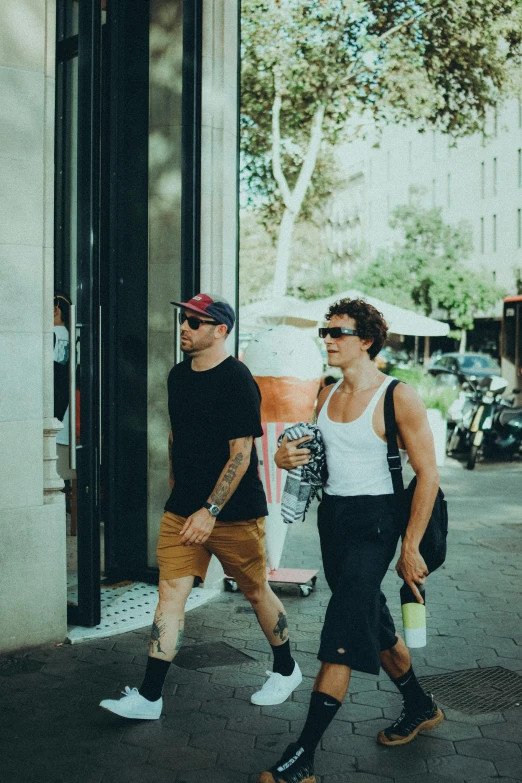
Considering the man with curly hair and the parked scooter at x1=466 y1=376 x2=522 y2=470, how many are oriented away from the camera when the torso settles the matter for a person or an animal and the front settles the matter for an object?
0

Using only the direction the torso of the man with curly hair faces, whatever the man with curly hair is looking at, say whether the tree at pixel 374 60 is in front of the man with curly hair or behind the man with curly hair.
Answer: behind

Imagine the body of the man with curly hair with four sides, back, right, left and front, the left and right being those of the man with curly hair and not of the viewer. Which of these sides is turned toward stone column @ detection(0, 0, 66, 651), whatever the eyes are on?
right

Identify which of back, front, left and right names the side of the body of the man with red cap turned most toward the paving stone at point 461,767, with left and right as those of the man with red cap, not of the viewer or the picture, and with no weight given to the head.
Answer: left

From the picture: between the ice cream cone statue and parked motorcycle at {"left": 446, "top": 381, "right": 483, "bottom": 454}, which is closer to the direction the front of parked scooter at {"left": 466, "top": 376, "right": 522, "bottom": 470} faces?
the ice cream cone statue

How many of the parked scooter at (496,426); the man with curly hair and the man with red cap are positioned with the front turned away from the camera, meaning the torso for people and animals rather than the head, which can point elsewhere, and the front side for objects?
0

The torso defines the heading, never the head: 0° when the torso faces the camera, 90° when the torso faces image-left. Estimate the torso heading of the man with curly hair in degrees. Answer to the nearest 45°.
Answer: approximately 45°

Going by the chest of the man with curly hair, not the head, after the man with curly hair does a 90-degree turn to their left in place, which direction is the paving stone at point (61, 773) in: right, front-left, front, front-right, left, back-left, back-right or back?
back-right

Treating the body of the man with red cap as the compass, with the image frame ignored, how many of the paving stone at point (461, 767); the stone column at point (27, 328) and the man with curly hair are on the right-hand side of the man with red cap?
1

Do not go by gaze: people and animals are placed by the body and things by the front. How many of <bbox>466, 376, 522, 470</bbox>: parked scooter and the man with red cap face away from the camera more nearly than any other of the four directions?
0

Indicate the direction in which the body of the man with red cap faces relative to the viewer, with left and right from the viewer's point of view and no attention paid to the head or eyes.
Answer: facing the viewer and to the left of the viewer

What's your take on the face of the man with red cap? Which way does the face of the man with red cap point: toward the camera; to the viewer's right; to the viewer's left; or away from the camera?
to the viewer's left

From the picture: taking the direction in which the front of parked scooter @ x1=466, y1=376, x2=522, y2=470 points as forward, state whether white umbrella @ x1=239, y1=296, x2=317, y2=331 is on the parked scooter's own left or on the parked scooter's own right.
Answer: on the parked scooter's own right

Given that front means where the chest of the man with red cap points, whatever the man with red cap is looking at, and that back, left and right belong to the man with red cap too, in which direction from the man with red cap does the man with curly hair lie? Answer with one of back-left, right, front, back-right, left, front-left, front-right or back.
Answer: left
